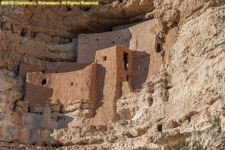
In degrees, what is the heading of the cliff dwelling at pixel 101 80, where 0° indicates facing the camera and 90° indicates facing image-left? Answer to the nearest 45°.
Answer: approximately 0°
